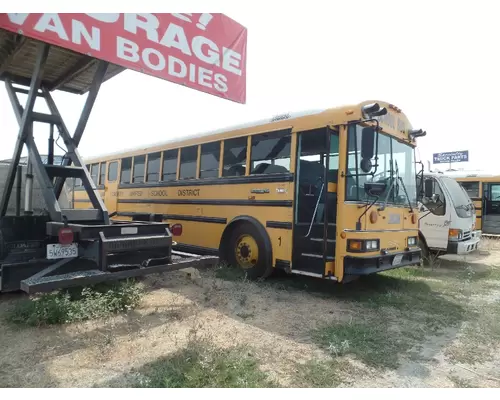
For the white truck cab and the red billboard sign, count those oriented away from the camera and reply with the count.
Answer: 0

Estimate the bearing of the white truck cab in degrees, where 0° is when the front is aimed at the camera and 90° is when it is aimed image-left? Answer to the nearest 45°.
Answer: approximately 315°

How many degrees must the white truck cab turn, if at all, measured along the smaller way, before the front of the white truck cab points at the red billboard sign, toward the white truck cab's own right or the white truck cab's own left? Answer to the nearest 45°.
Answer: approximately 90° to the white truck cab's own right

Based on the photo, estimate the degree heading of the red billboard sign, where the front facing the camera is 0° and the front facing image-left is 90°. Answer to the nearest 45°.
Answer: approximately 315°

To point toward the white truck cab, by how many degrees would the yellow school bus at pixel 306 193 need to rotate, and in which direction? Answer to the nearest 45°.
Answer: approximately 90° to its left

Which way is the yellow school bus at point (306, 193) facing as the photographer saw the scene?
facing the viewer and to the right of the viewer

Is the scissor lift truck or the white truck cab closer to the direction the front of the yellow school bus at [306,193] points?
the white truck cab

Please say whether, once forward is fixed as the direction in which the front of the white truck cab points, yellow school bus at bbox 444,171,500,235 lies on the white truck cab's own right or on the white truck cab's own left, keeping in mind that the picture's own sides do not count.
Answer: on the white truck cab's own left
